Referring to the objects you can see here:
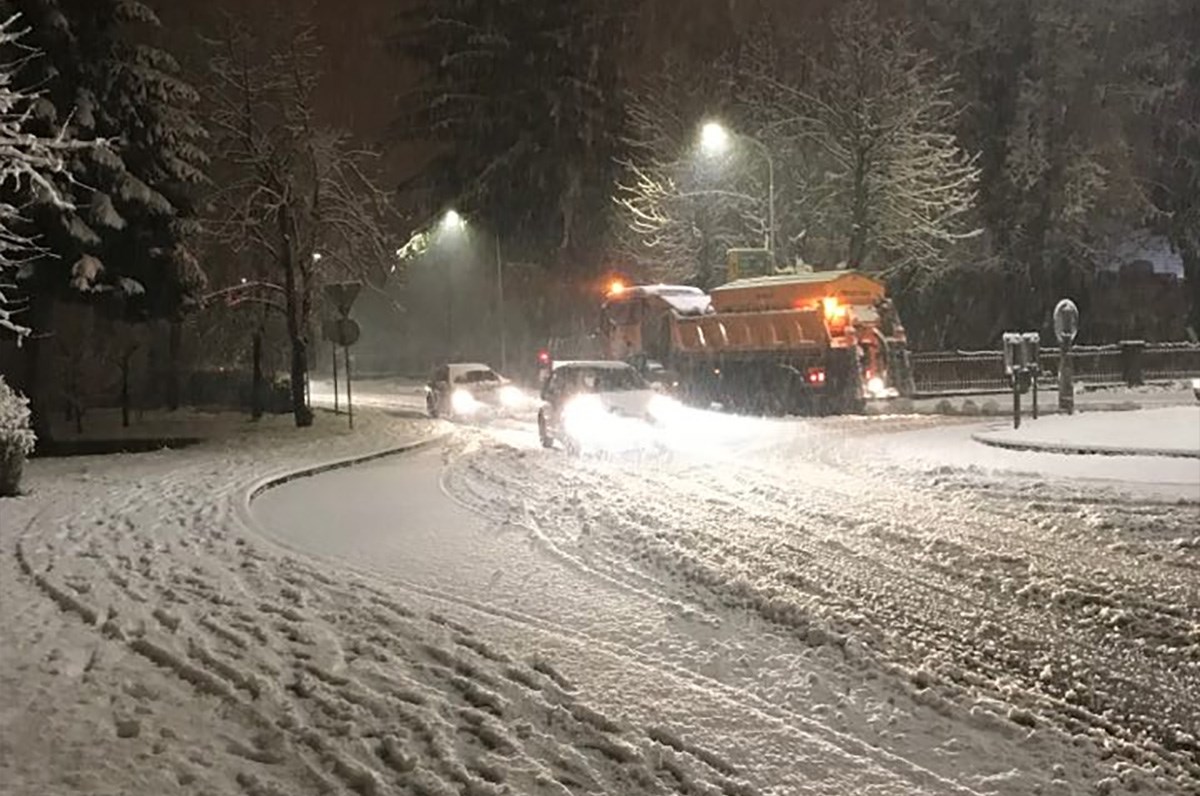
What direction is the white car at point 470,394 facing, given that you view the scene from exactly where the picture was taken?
facing the viewer and to the right of the viewer

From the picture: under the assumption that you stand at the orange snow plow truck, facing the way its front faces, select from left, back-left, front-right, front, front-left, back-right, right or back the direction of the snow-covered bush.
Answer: left

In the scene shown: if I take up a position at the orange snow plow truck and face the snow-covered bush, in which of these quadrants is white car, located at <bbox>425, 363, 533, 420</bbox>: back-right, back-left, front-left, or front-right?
front-right

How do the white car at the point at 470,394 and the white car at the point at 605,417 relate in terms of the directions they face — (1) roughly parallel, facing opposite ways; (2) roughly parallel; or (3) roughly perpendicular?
roughly parallel

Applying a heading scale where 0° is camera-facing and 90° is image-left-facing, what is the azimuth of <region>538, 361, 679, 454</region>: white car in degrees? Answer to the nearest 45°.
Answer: approximately 315°

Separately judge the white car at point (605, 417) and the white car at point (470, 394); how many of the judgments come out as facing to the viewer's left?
0

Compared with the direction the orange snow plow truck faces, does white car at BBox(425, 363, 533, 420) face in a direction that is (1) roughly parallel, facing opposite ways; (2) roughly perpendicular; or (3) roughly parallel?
roughly parallel, facing opposite ways

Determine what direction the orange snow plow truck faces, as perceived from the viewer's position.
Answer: facing away from the viewer and to the left of the viewer

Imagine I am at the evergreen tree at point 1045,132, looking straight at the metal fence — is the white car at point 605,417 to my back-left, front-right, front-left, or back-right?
front-right

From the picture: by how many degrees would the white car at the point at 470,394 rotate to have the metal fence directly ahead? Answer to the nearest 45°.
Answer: approximately 45° to its left
